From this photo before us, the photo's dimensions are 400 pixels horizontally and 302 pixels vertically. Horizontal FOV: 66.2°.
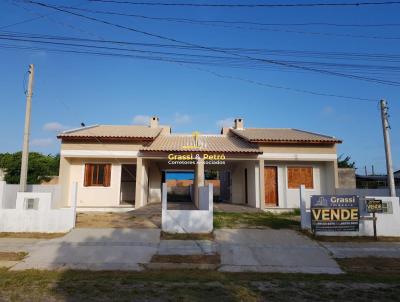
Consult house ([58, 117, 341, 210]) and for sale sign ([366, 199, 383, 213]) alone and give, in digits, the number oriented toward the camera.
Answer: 2

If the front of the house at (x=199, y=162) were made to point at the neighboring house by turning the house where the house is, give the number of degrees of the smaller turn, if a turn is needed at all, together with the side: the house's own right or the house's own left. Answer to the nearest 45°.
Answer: approximately 135° to the house's own left

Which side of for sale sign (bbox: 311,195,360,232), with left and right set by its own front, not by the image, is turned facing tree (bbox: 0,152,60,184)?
right

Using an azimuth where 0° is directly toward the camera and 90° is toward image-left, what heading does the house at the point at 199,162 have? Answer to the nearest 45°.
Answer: approximately 0°

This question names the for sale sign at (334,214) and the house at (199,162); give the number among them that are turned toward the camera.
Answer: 2

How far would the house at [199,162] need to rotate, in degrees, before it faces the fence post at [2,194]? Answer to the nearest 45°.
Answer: approximately 45° to its right

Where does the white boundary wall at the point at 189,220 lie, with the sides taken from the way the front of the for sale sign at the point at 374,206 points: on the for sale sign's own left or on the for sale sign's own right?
on the for sale sign's own right

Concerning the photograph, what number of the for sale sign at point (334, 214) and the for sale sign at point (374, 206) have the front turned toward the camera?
2
